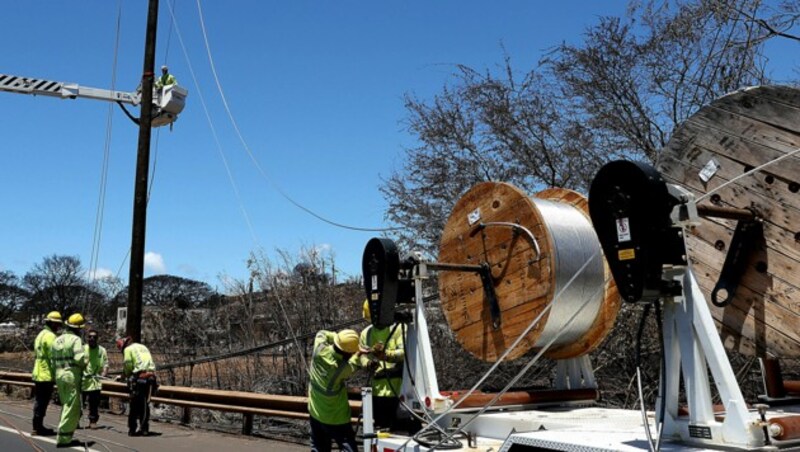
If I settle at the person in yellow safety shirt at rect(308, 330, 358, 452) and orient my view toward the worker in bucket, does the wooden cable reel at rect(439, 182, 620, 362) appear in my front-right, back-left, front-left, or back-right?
back-right

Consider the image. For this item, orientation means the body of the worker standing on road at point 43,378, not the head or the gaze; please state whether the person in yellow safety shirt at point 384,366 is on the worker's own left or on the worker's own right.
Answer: on the worker's own right

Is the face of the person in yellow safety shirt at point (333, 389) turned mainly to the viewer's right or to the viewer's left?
to the viewer's right

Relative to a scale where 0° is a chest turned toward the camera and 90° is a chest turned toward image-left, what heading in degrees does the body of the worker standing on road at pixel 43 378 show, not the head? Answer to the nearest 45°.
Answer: approximately 270°

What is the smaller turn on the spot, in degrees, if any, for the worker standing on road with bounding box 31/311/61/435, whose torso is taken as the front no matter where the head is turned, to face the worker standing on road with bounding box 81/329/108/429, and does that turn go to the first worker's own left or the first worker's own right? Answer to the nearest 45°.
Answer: approximately 45° to the first worker's own left
